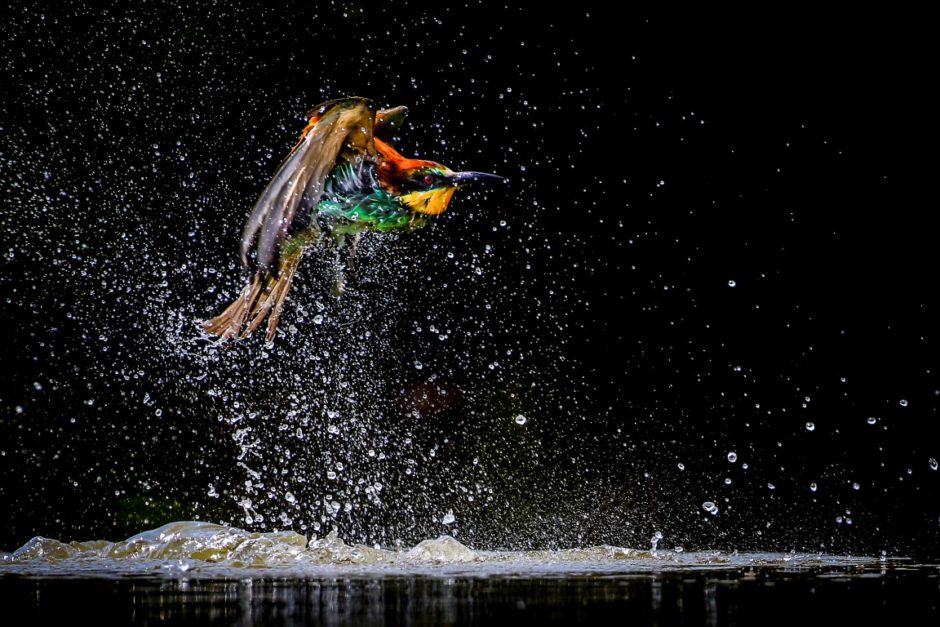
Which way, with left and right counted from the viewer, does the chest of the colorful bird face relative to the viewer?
facing to the right of the viewer
